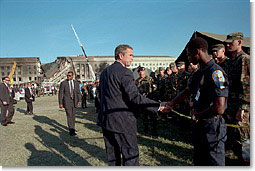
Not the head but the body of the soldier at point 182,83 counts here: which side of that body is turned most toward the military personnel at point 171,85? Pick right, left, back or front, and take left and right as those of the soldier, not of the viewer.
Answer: right

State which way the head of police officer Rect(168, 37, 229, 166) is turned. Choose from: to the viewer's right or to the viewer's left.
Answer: to the viewer's left

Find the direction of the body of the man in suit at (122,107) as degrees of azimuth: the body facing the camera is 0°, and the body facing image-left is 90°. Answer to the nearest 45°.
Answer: approximately 225°

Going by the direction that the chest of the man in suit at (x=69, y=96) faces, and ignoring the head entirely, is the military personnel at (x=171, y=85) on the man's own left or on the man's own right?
on the man's own left

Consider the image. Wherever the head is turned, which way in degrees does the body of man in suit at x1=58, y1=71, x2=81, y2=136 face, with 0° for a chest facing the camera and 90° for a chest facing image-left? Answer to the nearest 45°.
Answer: approximately 0°

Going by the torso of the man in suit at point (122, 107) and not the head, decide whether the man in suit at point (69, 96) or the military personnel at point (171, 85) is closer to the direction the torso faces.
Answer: the military personnel

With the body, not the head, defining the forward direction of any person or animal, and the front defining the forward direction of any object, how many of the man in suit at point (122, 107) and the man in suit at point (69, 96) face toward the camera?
1

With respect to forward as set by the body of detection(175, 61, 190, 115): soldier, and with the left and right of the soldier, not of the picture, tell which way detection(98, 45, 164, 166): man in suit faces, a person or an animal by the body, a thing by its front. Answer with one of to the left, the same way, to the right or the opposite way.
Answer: the opposite way
